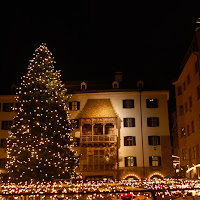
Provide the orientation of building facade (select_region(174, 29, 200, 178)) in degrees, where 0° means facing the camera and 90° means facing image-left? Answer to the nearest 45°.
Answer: approximately 90°

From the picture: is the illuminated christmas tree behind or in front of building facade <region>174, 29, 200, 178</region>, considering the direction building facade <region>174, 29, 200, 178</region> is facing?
in front
